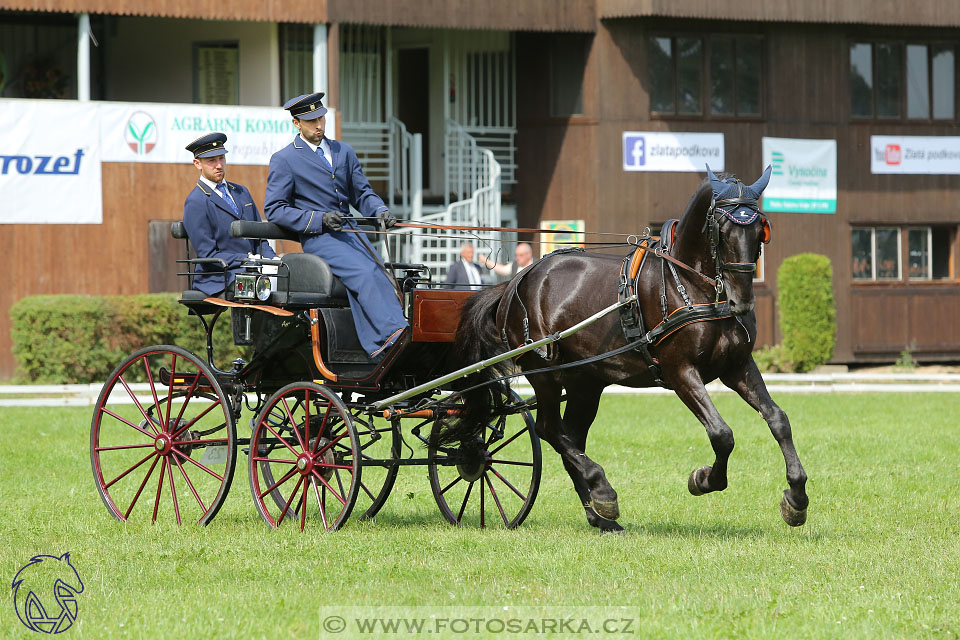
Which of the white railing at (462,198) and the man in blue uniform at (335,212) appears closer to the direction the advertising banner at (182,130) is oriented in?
the man in blue uniform

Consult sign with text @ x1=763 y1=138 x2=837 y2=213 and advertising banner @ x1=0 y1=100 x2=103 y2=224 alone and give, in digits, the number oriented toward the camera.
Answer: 2

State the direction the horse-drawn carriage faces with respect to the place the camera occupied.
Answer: facing the viewer and to the right of the viewer

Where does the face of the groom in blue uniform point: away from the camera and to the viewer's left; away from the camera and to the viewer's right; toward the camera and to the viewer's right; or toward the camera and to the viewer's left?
toward the camera and to the viewer's right

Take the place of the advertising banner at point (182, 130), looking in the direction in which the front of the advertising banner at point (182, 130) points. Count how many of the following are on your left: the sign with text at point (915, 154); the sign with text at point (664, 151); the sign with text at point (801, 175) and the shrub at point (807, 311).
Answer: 4

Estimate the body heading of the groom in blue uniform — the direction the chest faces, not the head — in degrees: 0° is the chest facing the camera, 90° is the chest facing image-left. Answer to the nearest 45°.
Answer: approximately 315°

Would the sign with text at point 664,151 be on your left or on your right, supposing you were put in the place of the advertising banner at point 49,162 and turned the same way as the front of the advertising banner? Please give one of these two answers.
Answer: on your left

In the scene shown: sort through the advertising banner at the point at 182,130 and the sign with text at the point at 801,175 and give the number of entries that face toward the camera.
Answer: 2

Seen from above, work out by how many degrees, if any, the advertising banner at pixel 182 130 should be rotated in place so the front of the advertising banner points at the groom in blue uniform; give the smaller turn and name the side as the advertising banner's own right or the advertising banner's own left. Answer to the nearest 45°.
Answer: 0° — it already faces them

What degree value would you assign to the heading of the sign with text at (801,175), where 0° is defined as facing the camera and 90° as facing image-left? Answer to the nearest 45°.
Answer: approximately 0°

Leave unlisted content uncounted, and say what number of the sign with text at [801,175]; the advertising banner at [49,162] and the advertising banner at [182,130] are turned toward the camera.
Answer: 3

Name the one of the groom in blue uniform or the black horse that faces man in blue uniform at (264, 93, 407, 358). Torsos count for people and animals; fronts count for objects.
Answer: the groom in blue uniform

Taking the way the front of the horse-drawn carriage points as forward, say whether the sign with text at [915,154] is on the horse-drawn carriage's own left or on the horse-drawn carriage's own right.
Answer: on the horse-drawn carriage's own left

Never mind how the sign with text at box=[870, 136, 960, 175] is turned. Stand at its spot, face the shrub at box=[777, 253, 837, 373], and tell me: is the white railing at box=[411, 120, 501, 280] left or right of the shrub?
right
